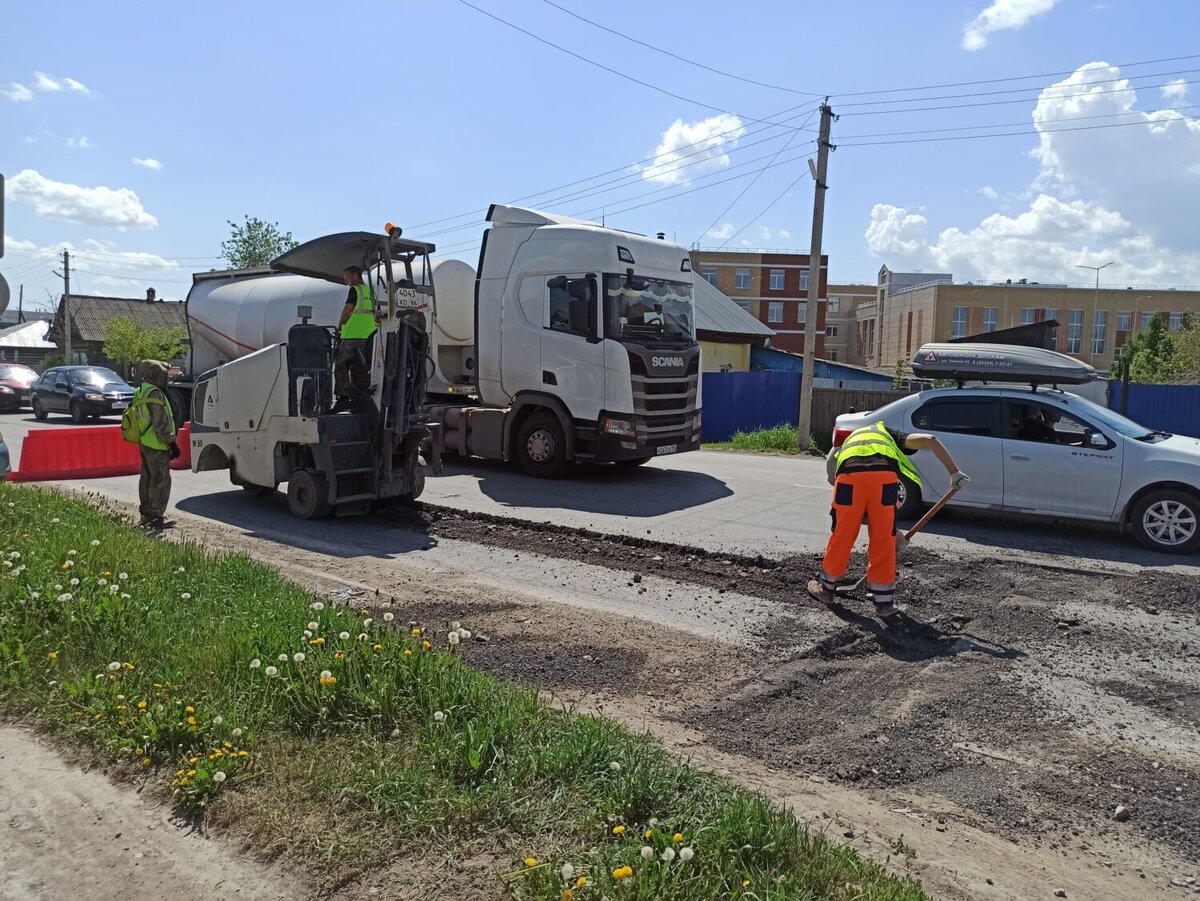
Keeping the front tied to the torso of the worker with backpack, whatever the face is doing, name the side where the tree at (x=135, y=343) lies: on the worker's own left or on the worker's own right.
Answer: on the worker's own left

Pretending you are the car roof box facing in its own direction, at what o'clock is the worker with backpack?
The worker with backpack is roughly at 5 o'clock from the car roof box.

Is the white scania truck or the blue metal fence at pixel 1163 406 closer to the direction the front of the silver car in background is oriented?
the blue metal fence

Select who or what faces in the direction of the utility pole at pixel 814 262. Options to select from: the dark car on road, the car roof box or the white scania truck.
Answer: the dark car on road

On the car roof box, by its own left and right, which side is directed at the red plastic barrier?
back

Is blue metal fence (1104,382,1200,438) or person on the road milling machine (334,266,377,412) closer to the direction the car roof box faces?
the blue metal fence

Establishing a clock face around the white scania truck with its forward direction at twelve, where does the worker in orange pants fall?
The worker in orange pants is roughly at 1 o'clock from the white scania truck.

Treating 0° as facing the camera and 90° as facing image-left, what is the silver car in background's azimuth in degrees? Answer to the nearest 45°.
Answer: approximately 270°

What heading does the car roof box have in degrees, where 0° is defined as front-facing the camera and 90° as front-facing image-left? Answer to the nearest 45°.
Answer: approximately 270°

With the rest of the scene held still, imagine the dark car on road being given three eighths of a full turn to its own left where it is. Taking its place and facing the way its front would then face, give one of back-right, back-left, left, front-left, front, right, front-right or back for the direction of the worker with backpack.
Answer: back

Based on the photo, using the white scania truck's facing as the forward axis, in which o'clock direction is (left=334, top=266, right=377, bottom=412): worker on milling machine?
The worker on milling machine is roughly at 3 o'clock from the white scania truck.
